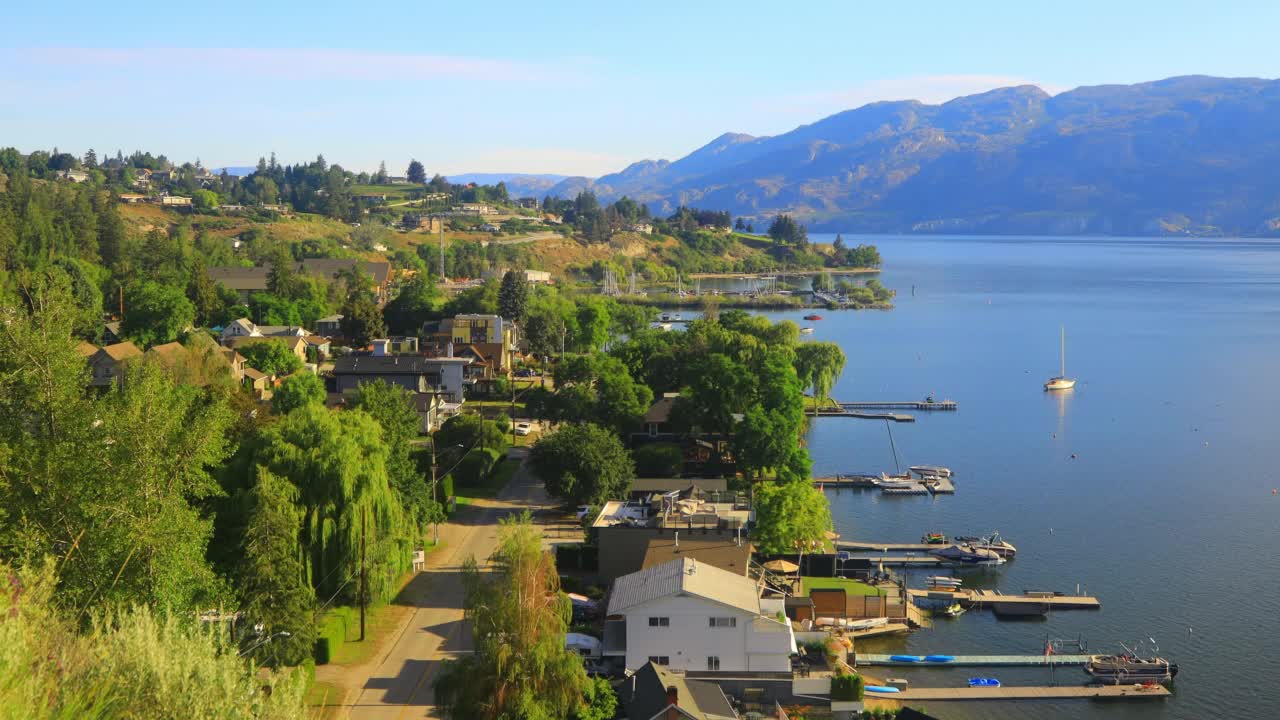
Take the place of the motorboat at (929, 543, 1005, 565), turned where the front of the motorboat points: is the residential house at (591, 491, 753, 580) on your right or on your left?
on your left
